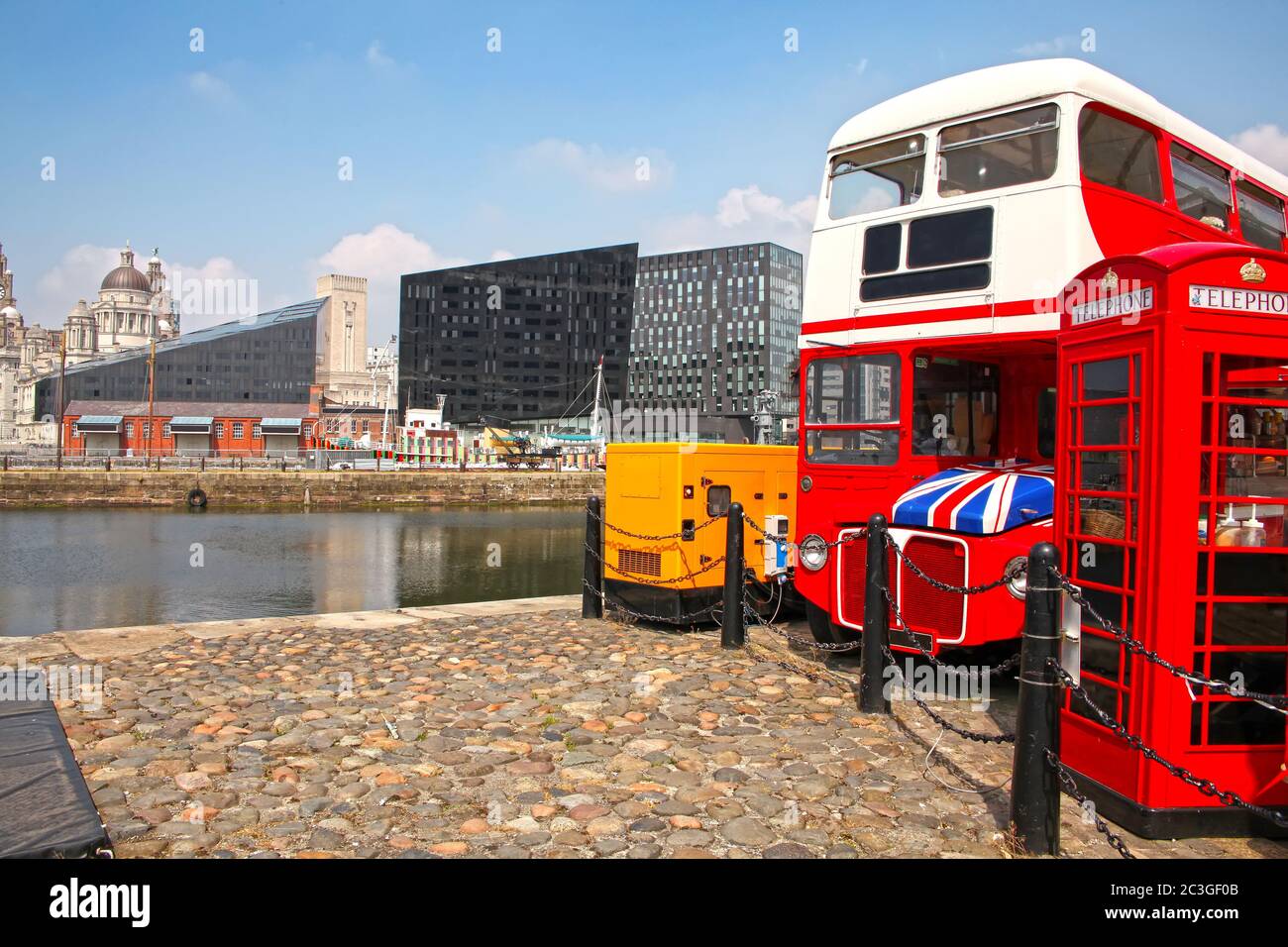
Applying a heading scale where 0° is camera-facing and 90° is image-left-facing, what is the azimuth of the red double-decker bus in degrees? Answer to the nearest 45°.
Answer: approximately 45°

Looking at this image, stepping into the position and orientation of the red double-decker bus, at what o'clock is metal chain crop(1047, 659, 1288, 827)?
The metal chain is roughly at 10 o'clock from the red double-decker bus.

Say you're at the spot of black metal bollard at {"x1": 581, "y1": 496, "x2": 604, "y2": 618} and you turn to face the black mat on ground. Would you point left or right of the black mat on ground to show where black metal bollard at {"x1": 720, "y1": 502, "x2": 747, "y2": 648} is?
left

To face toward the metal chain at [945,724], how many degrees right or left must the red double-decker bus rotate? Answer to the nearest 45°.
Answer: approximately 45° to its left

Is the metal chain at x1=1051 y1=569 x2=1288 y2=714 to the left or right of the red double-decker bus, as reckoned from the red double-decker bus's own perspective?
on its left

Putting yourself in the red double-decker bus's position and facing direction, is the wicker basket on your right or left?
on your left

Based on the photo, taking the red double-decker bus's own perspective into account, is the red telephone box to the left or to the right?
on its left
